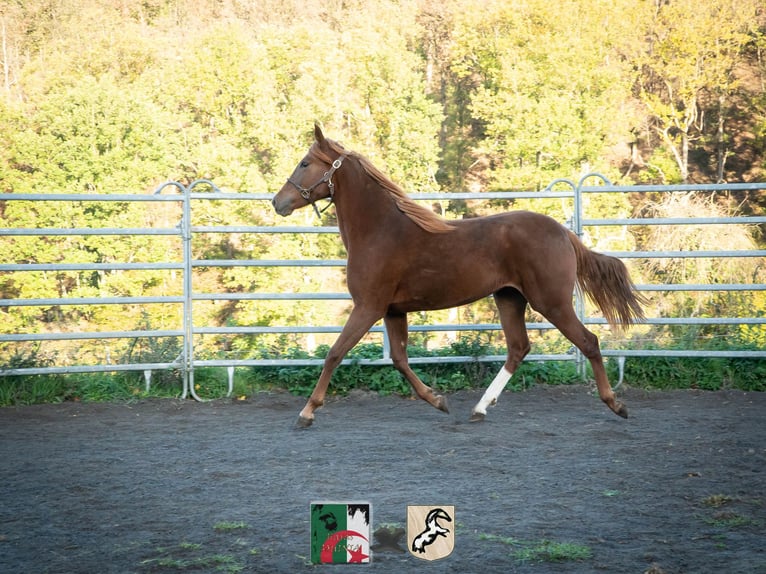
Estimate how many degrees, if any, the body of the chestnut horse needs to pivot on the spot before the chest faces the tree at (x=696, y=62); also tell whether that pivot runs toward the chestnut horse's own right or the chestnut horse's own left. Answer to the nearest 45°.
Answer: approximately 90° to the chestnut horse's own right

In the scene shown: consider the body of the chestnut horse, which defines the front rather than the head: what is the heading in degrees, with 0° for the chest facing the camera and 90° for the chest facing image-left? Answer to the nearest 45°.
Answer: approximately 90°

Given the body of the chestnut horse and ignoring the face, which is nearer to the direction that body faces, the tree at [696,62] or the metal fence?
the metal fence
